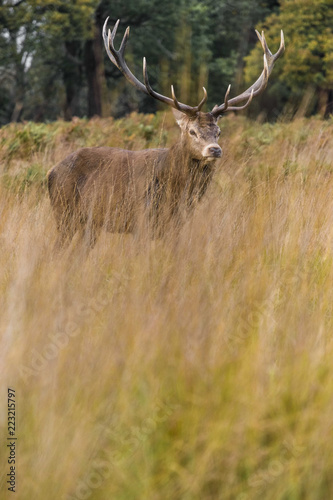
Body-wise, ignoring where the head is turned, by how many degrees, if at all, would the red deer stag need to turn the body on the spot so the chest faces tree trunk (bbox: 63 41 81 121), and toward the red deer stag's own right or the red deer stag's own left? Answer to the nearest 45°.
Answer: approximately 90° to the red deer stag's own left

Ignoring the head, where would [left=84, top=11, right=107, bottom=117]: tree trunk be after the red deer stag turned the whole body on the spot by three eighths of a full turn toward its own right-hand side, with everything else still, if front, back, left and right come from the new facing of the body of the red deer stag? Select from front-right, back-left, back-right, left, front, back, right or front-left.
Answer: back-right

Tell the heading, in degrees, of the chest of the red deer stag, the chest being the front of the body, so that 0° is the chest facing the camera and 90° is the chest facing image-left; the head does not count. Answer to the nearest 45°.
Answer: approximately 270°
